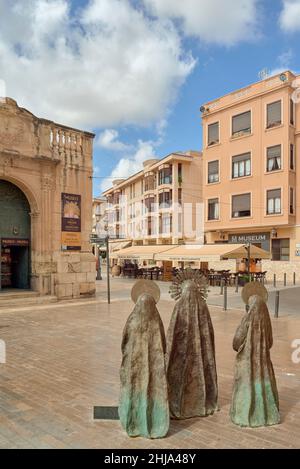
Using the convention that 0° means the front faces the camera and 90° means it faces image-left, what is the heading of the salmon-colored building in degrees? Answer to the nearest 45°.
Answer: approximately 45°

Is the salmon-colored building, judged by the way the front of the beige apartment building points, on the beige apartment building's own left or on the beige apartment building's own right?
on the beige apartment building's own left

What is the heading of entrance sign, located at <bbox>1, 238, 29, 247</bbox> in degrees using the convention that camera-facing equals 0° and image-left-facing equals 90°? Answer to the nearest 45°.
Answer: approximately 0°

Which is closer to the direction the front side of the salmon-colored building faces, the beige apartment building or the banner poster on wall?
the banner poster on wall

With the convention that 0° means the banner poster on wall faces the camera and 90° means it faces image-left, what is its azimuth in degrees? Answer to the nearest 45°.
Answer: approximately 0°
